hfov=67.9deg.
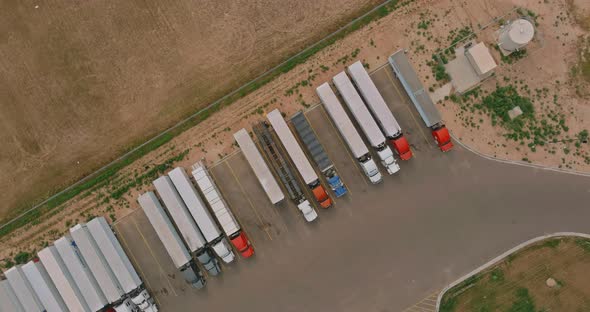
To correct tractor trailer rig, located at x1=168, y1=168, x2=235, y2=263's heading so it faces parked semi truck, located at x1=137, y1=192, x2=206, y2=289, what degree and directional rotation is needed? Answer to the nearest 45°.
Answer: approximately 135° to its right

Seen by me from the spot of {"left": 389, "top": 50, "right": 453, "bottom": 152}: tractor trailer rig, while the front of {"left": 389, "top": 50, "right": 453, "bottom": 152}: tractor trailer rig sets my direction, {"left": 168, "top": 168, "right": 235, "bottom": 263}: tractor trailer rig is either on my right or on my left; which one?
on my right

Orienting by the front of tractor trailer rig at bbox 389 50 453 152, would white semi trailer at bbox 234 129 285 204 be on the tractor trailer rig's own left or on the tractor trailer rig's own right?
on the tractor trailer rig's own right

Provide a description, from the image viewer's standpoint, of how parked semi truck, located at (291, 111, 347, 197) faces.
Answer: facing the viewer and to the right of the viewer

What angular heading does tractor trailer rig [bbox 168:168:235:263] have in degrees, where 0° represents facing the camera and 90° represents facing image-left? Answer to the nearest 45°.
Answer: approximately 315°
